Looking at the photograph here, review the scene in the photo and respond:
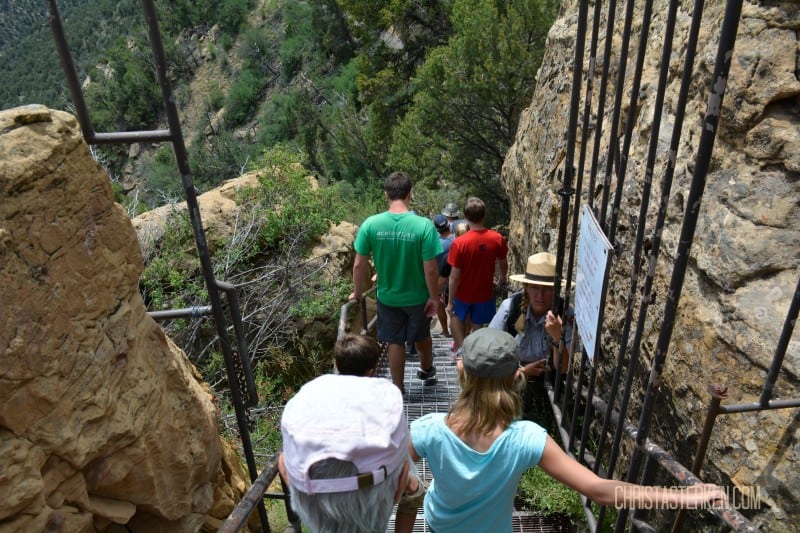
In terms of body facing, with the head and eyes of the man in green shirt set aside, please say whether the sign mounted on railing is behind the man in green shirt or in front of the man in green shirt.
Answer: behind

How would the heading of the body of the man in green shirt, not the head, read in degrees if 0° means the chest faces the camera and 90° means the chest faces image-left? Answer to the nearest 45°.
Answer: approximately 180°

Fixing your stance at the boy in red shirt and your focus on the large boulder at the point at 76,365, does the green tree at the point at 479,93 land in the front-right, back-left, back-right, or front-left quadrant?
back-right

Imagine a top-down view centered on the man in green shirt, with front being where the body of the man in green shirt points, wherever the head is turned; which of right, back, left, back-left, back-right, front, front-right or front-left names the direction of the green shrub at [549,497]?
back-right

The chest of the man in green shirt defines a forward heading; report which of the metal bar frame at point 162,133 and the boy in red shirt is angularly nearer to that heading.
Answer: the boy in red shirt

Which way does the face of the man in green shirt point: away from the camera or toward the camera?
away from the camera

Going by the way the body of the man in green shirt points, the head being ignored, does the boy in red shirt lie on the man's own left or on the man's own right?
on the man's own right

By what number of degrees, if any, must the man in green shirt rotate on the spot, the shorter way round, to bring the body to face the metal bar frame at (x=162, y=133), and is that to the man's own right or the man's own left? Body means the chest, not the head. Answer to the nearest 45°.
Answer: approximately 135° to the man's own left

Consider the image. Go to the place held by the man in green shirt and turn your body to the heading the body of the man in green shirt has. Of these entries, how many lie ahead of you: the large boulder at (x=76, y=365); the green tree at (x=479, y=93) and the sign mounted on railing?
1

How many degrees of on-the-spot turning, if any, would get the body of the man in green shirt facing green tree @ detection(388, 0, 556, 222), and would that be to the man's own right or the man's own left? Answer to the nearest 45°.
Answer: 0° — they already face it

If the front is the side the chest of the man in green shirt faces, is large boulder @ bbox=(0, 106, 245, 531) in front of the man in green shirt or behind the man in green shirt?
behind

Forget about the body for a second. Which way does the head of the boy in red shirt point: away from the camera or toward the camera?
away from the camera
